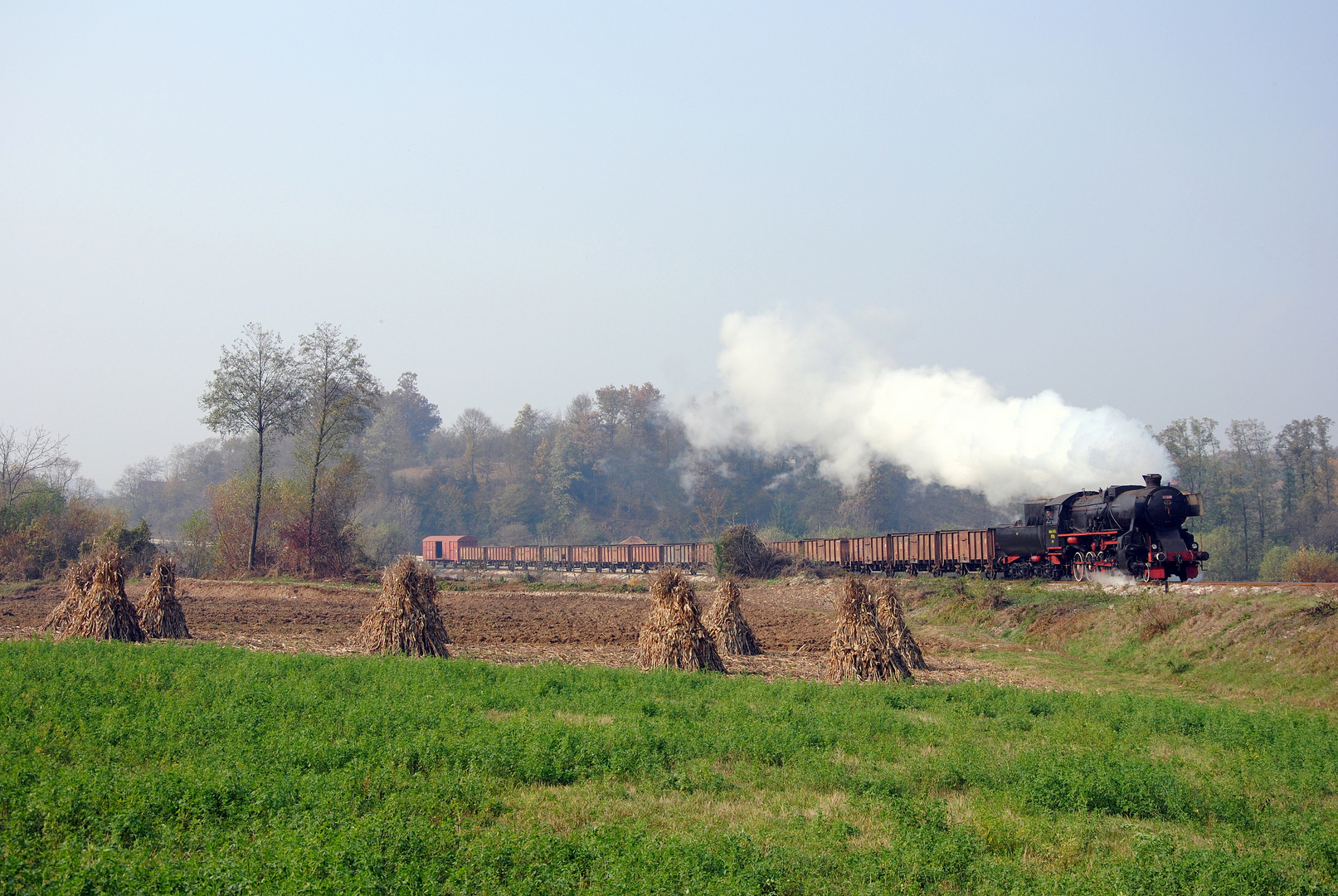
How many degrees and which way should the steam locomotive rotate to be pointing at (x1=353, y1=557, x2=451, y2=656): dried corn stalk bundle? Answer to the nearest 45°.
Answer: approximately 90° to its right

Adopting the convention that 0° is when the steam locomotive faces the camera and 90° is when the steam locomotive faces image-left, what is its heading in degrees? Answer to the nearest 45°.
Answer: approximately 315°

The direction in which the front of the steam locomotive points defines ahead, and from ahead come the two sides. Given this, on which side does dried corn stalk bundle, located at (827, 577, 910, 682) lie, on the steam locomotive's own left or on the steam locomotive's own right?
on the steam locomotive's own right

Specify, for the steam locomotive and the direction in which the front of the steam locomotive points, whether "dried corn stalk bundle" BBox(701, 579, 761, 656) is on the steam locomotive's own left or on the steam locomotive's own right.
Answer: on the steam locomotive's own right

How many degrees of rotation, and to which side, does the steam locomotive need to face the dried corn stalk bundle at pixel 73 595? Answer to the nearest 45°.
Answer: approximately 90° to its right

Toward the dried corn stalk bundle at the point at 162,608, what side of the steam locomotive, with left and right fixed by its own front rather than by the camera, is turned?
right

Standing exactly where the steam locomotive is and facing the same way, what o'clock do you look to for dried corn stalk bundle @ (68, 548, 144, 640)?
The dried corn stalk bundle is roughly at 3 o'clock from the steam locomotive.
